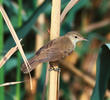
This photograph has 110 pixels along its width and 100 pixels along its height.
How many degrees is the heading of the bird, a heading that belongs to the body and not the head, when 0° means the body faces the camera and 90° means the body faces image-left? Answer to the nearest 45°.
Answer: approximately 270°
